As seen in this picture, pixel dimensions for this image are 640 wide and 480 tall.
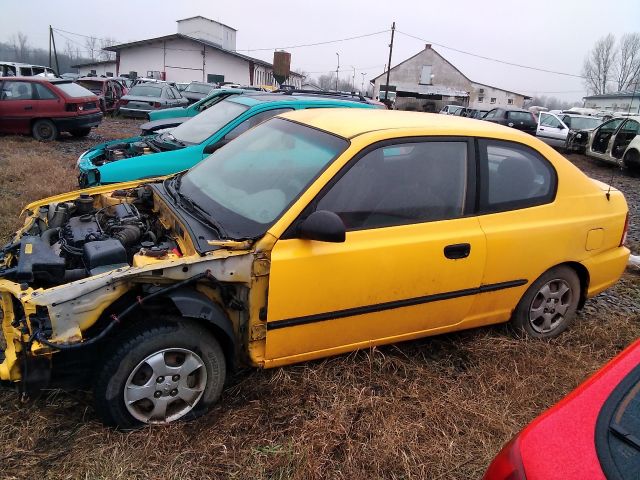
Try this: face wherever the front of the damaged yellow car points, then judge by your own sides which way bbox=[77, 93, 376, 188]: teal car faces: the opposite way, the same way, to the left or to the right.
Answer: the same way

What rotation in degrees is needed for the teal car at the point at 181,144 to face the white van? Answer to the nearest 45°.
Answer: approximately 90° to its right

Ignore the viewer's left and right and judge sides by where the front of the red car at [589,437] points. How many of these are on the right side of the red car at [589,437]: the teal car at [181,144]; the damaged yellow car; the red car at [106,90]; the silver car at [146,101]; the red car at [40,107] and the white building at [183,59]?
0

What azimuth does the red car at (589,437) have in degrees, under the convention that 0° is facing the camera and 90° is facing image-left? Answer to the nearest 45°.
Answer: approximately 225°

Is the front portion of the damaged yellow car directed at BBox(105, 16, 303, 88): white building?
no

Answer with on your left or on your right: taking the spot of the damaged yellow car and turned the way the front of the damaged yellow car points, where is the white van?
on your right

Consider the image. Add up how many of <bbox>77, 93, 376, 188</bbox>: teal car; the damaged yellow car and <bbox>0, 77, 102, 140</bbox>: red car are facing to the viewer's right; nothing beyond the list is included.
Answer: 0

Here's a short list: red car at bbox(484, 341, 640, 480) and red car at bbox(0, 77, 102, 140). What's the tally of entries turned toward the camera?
0

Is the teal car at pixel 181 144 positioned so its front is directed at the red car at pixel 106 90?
no

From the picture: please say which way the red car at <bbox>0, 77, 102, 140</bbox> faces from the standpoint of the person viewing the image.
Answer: facing away from the viewer and to the left of the viewer

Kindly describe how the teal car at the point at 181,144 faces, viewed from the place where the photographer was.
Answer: facing the viewer and to the left of the viewer

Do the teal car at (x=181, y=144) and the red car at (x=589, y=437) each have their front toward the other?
no

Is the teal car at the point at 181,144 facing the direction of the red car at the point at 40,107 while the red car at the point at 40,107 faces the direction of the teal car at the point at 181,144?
no

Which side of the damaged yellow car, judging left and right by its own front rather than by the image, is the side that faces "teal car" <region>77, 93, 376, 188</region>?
right
